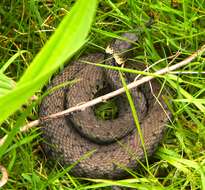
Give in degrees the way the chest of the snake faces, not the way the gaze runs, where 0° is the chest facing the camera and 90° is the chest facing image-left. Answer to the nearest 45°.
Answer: approximately 225°
